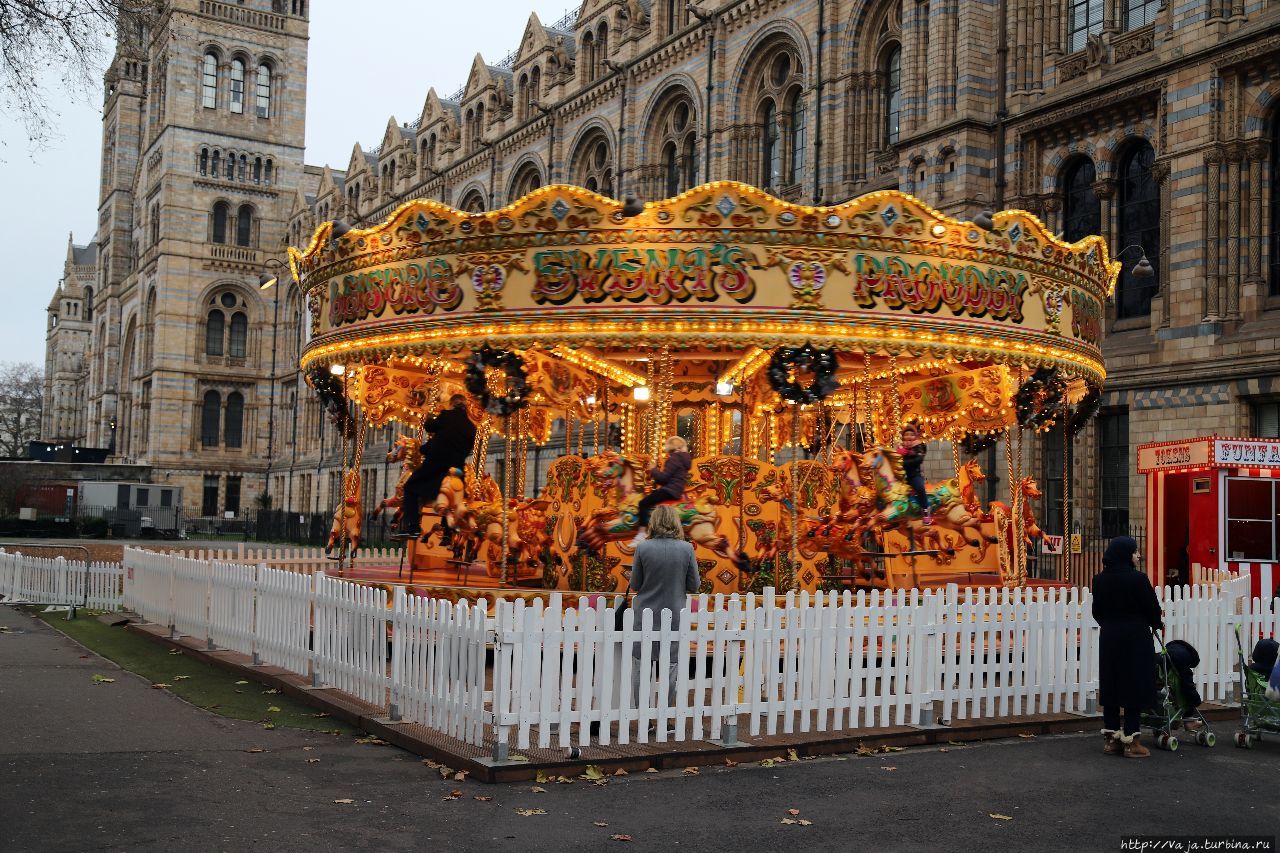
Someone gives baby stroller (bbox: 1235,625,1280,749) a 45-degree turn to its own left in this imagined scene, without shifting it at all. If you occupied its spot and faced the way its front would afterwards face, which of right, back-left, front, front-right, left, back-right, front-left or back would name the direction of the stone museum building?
front-left

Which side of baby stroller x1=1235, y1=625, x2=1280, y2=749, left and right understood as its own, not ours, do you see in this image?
right

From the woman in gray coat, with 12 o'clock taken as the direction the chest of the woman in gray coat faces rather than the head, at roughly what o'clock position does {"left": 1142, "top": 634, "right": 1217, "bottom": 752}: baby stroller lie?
The baby stroller is roughly at 3 o'clock from the woman in gray coat.

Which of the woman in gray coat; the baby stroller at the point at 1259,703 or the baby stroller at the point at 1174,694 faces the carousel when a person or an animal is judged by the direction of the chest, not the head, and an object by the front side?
the woman in gray coat

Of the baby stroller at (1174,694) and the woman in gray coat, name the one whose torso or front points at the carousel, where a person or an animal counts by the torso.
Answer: the woman in gray coat

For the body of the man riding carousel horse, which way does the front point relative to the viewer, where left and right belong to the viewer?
facing away from the viewer and to the left of the viewer

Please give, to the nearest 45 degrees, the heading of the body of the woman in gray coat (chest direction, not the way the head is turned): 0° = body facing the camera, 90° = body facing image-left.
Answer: approximately 180°

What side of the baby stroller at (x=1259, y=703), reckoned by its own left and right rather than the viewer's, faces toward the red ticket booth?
left

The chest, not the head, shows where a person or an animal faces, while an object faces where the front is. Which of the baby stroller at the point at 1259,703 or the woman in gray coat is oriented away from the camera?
the woman in gray coat

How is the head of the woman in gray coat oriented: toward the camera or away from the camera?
away from the camera
